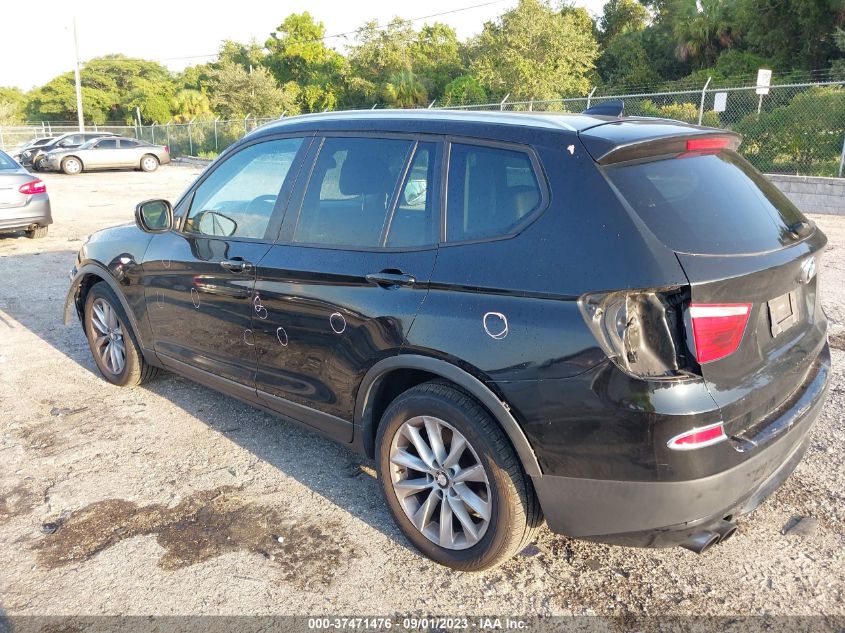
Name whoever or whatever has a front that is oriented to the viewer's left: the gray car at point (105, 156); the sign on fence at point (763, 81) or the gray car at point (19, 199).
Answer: the gray car at point (105, 156)

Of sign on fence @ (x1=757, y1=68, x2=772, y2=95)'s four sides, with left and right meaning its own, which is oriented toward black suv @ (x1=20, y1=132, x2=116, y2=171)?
right

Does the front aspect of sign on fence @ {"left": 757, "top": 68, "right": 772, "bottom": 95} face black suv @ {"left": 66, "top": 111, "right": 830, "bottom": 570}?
yes

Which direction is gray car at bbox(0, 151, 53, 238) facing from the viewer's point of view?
away from the camera

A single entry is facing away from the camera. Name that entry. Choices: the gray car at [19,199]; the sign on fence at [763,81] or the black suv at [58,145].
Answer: the gray car

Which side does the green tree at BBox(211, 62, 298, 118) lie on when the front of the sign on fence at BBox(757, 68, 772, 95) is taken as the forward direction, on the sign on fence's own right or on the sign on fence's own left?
on the sign on fence's own right

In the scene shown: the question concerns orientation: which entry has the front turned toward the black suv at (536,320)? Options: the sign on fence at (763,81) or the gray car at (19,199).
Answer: the sign on fence

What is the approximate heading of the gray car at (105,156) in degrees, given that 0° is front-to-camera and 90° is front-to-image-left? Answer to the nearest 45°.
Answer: approximately 90°

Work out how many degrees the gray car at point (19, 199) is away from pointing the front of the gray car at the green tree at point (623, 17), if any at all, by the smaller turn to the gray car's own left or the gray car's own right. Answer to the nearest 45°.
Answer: approximately 45° to the gray car's own right

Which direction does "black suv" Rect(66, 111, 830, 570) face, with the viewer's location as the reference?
facing away from the viewer and to the left of the viewer
